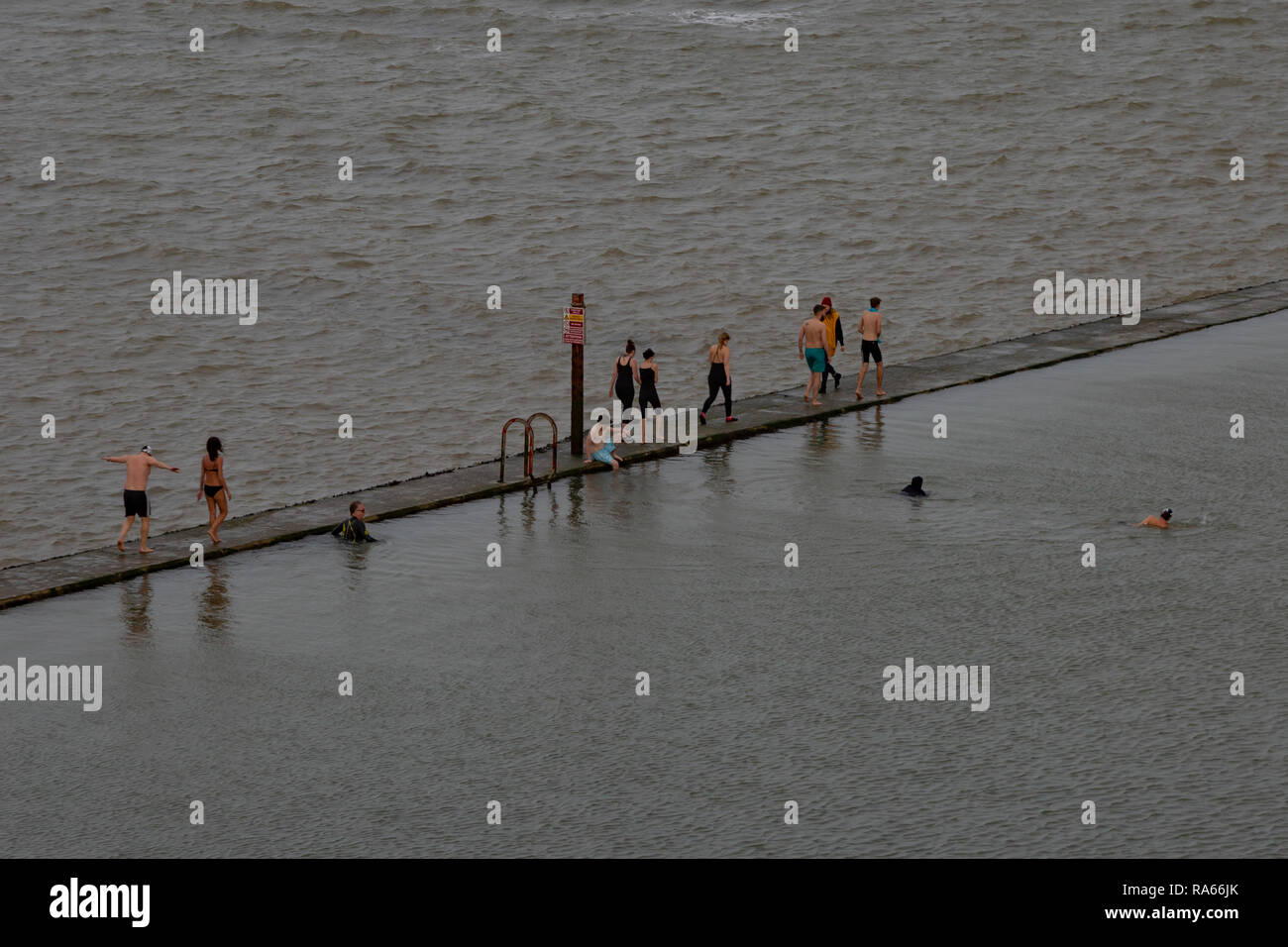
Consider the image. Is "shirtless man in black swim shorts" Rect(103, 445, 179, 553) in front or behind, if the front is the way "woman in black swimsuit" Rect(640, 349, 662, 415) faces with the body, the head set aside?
behind

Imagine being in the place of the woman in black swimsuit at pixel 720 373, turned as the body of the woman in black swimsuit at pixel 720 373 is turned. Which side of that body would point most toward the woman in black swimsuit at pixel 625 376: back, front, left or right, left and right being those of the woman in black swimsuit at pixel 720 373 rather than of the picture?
back

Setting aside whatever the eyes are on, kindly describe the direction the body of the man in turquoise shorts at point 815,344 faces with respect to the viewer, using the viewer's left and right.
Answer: facing away from the viewer and to the right of the viewer

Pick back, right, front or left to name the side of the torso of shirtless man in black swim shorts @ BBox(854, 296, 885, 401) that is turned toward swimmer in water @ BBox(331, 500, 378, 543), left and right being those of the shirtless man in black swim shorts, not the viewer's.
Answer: back

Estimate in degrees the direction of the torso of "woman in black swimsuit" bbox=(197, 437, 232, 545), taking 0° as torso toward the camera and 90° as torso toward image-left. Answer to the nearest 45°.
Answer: approximately 225°

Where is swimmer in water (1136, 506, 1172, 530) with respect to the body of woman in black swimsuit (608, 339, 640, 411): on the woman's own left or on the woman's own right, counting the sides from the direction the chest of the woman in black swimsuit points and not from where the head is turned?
on the woman's own right

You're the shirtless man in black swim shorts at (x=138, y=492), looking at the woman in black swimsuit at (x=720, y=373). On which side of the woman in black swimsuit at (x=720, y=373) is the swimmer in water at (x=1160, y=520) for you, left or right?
right

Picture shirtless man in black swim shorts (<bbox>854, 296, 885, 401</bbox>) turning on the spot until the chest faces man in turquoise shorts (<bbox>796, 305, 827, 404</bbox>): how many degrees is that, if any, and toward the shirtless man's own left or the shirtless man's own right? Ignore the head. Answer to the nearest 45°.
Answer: approximately 180°

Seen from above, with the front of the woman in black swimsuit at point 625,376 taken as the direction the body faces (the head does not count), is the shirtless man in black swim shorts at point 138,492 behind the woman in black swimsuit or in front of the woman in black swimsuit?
behind

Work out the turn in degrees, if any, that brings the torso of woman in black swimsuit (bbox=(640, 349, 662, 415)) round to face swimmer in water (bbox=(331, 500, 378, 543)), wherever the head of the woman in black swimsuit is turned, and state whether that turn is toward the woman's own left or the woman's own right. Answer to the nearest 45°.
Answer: approximately 180°

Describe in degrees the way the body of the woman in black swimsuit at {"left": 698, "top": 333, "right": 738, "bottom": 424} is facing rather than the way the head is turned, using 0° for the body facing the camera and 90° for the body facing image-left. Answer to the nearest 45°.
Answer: approximately 225°

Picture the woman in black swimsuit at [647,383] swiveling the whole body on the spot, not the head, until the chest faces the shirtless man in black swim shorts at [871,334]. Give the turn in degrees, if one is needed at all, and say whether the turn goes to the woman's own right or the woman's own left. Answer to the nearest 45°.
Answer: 0° — they already face them
